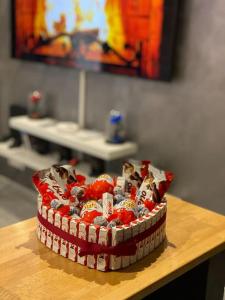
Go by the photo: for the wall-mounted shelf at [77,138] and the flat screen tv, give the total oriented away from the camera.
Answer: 0

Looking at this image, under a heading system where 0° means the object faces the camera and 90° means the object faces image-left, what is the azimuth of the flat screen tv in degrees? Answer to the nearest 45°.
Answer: approximately 45°

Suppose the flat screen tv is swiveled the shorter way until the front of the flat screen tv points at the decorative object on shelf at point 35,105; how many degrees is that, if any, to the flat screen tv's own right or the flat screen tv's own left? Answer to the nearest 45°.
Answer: approximately 90° to the flat screen tv's own right

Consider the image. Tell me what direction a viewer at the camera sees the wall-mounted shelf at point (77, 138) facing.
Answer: facing the viewer and to the left of the viewer

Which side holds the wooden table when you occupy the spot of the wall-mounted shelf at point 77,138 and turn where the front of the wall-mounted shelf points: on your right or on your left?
on your left
